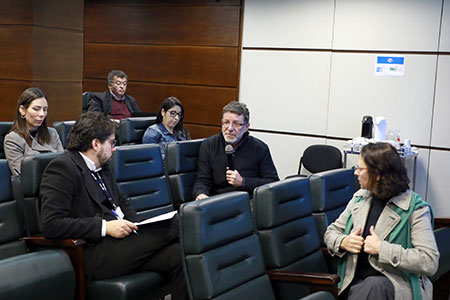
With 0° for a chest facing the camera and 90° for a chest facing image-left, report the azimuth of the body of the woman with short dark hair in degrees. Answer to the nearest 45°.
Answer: approximately 45°

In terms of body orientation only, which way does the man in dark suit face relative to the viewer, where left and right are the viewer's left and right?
facing to the right of the viewer

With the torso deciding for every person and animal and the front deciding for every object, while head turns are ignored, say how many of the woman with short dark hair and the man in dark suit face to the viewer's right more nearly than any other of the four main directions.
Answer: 1

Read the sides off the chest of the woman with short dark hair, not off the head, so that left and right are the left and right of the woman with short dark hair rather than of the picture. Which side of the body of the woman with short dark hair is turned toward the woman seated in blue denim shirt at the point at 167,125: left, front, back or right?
right

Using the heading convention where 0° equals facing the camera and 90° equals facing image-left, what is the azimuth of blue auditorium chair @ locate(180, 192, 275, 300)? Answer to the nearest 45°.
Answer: approximately 315°
